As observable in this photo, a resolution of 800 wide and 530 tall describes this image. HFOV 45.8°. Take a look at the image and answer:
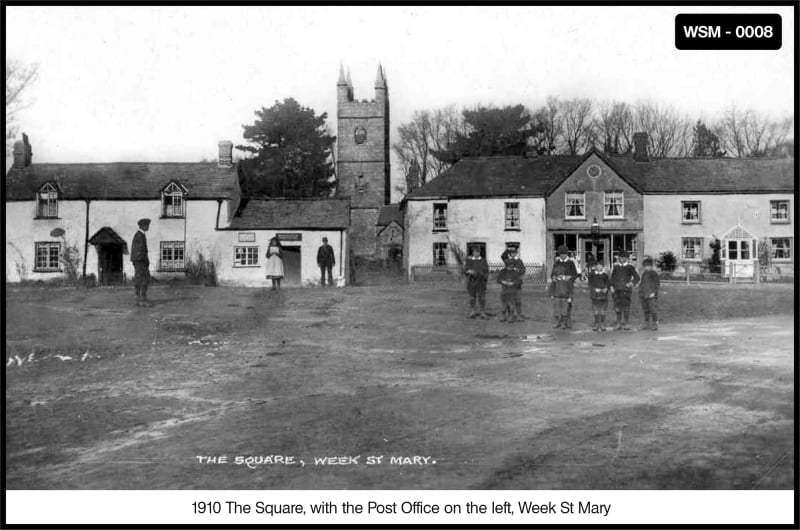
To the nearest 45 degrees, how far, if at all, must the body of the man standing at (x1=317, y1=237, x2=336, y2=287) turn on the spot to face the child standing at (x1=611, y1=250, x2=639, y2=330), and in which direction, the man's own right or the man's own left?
approximately 45° to the man's own left

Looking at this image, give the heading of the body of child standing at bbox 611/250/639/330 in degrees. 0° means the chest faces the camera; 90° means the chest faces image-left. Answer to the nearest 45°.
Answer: approximately 0°

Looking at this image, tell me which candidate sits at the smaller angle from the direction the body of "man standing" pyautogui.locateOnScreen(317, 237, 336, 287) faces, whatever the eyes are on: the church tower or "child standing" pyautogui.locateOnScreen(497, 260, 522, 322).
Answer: the child standing

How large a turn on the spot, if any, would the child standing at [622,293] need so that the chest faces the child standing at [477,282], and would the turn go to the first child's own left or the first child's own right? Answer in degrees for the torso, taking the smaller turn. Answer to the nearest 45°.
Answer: approximately 90° to the first child's own right

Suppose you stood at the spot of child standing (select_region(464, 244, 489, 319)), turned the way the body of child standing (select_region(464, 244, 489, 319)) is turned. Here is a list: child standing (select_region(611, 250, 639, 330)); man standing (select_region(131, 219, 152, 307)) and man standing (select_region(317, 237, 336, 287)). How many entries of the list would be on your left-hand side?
1
